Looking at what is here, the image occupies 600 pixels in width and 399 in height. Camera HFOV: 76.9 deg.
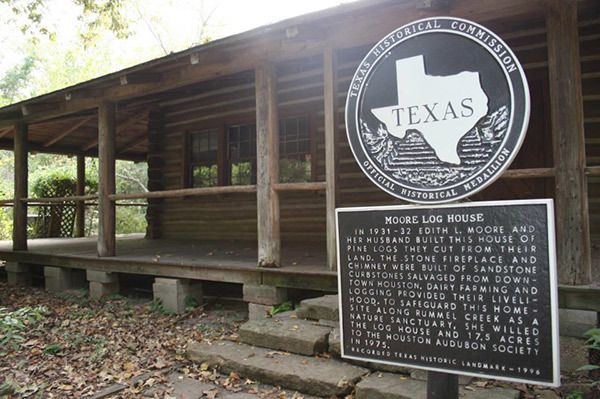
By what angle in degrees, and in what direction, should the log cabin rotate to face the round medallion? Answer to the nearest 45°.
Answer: approximately 45° to its left

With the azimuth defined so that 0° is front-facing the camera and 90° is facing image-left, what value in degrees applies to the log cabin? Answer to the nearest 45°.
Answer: approximately 45°

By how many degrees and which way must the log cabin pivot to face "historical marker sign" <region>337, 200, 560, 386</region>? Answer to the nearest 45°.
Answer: approximately 45° to its left
